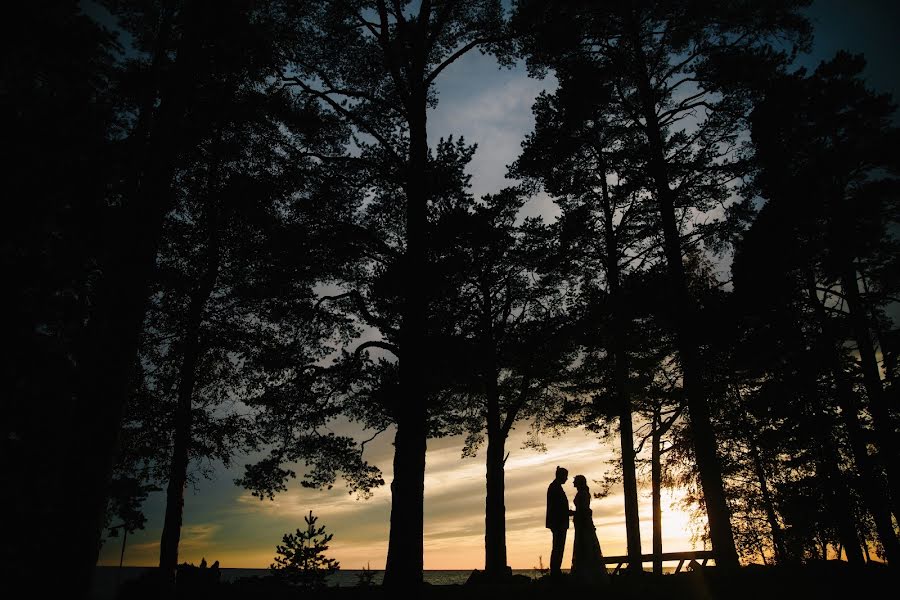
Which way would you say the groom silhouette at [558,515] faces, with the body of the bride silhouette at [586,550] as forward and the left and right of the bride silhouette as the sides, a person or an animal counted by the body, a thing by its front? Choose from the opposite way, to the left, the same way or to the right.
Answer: the opposite way

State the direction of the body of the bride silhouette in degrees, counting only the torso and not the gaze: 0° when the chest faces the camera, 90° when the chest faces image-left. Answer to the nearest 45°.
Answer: approximately 90°

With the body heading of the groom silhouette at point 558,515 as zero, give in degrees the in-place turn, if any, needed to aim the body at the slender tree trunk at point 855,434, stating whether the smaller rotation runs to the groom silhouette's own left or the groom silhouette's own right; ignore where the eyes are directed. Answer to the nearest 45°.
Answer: approximately 45° to the groom silhouette's own left

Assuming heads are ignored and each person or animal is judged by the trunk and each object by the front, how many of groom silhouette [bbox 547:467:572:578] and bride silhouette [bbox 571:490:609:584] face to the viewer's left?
1

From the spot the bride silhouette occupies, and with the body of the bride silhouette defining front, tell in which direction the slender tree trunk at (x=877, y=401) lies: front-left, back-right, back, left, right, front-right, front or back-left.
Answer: back-right

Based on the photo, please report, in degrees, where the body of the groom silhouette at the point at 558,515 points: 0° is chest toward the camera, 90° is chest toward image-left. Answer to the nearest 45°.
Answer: approximately 270°

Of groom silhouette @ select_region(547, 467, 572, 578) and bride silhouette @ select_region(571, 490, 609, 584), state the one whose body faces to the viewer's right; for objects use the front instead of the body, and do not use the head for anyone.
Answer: the groom silhouette

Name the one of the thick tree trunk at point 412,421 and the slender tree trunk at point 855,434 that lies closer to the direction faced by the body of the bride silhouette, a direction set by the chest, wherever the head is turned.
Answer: the thick tree trunk

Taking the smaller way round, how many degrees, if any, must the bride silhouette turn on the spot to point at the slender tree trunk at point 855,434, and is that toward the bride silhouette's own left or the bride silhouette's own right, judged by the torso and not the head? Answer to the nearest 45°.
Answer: approximately 135° to the bride silhouette's own right
